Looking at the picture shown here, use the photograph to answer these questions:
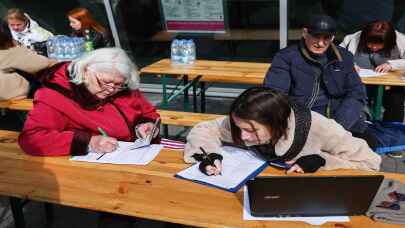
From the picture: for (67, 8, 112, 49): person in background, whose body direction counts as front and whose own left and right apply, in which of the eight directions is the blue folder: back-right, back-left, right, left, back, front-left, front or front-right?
left

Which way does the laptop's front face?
away from the camera

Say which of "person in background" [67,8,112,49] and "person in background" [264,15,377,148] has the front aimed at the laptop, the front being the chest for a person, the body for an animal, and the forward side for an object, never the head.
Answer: "person in background" [264,15,377,148]

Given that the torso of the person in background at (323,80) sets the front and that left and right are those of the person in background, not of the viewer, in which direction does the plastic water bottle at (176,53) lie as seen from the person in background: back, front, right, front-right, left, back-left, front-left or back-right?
back-right

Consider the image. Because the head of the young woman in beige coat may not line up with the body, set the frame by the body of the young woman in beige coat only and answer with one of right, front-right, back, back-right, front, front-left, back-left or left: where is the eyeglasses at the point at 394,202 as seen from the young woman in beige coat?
left

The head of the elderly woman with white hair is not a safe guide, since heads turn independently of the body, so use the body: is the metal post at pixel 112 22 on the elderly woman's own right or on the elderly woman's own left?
on the elderly woman's own left
